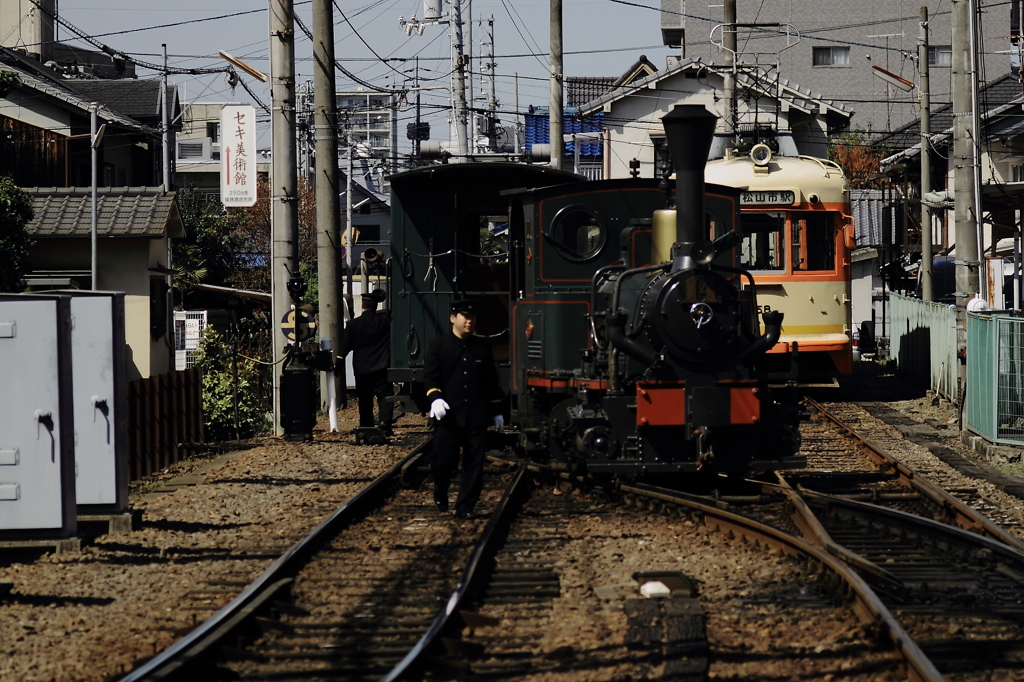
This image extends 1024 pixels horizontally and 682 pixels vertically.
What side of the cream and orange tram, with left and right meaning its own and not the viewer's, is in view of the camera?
front

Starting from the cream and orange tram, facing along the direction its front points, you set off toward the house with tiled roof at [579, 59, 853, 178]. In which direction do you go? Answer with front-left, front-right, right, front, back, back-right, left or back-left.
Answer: back

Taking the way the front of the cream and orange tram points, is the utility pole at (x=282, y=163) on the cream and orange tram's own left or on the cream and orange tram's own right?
on the cream and orange tram's own right

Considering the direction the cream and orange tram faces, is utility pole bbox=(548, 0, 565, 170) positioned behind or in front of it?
behind

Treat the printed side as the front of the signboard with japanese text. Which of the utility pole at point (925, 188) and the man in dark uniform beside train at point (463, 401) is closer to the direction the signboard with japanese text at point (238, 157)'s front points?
the man in dark uniform beside train

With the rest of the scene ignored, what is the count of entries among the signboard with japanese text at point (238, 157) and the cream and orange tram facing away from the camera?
0

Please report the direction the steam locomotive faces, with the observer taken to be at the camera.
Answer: facing the viewer and to the right of the viewer

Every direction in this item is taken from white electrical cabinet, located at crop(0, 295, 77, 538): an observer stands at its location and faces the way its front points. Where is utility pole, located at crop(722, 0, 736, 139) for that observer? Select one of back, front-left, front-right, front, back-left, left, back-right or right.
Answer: back-left

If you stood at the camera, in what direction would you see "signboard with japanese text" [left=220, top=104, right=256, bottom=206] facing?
facing the viewer

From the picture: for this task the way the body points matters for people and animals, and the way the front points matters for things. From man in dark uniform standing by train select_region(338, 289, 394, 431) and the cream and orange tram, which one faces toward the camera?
the cream and orange tram

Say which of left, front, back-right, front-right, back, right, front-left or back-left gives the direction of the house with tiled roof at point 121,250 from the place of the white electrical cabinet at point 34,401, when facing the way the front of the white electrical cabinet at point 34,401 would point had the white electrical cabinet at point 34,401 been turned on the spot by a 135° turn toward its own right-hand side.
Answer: front-right

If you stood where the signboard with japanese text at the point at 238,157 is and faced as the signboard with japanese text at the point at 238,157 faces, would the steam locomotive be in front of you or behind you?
in front

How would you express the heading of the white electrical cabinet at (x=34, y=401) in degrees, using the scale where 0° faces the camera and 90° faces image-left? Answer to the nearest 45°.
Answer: approximately 0°

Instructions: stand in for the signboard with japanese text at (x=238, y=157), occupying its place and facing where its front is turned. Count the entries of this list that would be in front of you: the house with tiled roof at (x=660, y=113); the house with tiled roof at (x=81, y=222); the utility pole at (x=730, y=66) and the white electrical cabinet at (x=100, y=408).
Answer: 1
